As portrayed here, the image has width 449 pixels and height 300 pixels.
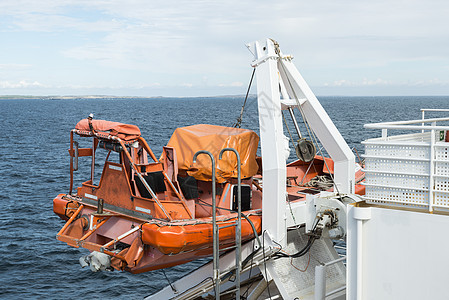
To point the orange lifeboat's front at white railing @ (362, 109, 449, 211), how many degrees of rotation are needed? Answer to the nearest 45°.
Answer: approximately 90° to its right

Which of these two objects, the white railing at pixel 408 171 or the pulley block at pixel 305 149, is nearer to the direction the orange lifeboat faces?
the pulley block

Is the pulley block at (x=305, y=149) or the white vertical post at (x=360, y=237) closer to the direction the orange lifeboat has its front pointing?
the pulley block
